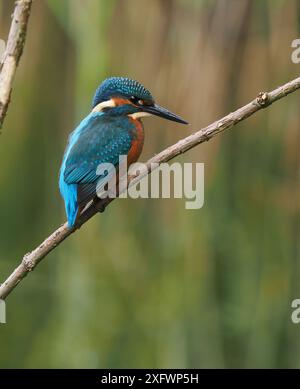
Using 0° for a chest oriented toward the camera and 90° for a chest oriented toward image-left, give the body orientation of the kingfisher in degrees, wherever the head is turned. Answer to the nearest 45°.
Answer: approximately 270°

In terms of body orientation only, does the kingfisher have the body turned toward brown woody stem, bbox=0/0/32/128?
no
